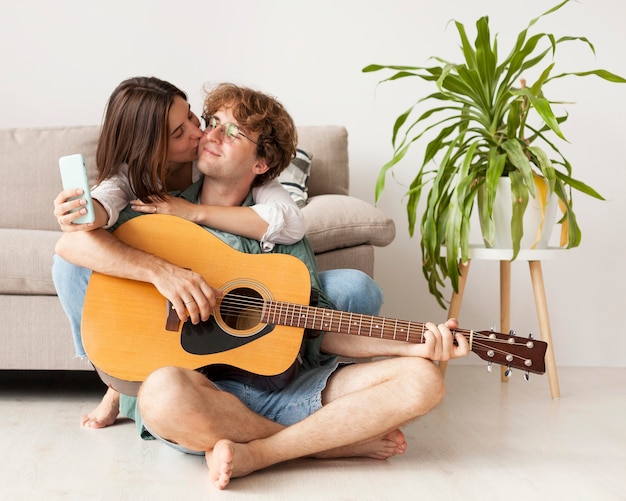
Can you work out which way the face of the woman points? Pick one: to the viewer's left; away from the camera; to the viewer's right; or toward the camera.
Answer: to the viewer's right

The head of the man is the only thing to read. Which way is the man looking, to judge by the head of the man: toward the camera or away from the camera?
toward the camera

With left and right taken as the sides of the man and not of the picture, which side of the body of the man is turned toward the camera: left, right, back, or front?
front

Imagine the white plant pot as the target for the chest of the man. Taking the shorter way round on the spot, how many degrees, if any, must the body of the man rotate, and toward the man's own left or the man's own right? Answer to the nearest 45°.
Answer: approximately 135° to the man's own left

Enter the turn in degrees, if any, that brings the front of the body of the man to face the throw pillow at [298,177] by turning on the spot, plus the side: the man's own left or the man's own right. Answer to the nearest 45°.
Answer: approximately 180°

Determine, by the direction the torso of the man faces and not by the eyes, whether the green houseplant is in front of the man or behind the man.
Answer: behind
